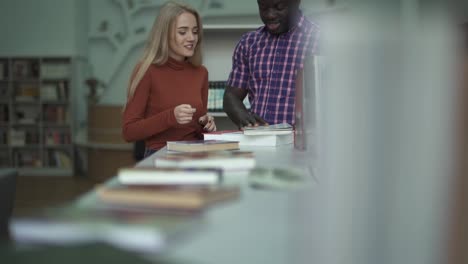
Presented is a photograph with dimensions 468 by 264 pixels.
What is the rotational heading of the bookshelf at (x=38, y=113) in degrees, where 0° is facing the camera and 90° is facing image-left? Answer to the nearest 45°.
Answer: approximately 0°

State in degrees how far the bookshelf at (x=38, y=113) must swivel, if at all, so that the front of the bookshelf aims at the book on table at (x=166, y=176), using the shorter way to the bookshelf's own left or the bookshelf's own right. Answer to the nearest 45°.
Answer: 0° — it already faces it

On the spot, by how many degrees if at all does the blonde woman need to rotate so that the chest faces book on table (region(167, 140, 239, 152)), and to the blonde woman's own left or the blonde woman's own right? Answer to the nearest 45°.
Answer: approximately 45° to the blonde woman's own right

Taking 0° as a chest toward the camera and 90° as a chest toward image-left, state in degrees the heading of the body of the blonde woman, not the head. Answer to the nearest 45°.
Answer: approximately 315°

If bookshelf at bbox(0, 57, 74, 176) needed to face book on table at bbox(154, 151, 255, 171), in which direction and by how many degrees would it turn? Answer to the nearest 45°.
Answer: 0° — it already faces it

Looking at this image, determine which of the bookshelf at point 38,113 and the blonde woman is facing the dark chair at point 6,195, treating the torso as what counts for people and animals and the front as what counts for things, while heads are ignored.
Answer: the bookshelf
